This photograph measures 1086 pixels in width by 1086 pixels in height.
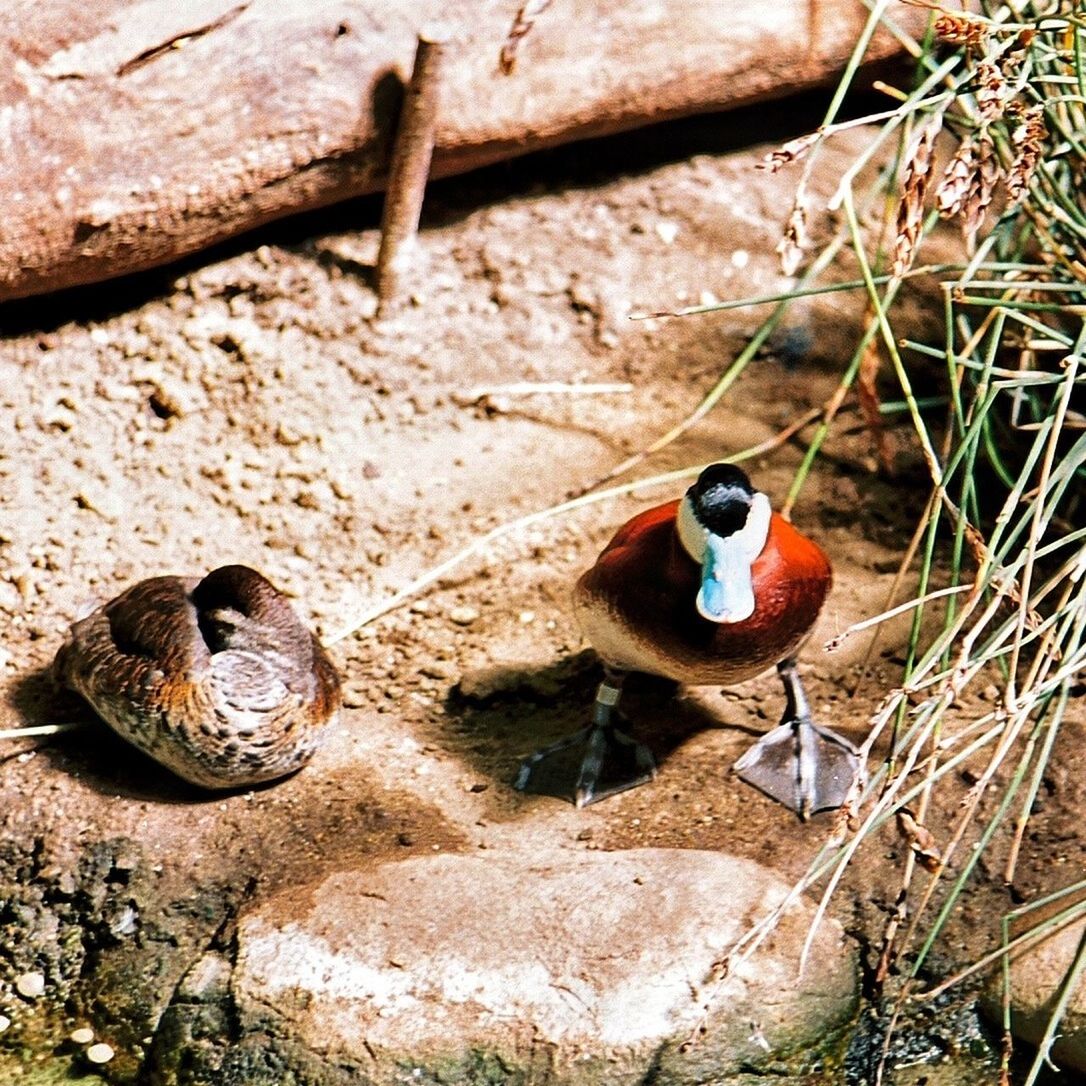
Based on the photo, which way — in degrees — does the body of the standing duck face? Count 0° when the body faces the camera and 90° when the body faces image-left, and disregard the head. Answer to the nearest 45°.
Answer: approximately 0°

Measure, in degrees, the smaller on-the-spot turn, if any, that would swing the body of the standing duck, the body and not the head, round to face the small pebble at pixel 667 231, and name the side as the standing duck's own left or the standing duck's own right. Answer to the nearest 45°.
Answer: approximately 180°

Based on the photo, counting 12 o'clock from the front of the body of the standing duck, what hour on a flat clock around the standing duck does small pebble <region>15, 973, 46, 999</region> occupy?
The small pebble is roughly at 2 o'clock from the standing duck.

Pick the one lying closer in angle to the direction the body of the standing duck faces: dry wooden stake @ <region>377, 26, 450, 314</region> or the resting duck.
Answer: the resting duck

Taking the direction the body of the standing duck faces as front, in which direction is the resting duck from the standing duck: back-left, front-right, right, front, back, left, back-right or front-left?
right

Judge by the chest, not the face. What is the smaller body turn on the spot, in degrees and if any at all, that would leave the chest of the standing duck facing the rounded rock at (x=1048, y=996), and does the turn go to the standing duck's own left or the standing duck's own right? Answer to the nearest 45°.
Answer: approximately 45° to the standing duck's own left

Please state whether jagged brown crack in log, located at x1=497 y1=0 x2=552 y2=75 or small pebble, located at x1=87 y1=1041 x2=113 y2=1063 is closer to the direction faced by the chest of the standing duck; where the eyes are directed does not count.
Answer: the small pebble

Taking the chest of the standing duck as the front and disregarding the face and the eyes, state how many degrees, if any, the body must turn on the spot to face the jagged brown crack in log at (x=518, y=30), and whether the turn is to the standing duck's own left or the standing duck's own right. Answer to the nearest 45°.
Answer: approximately 135° to the standing duck's own right

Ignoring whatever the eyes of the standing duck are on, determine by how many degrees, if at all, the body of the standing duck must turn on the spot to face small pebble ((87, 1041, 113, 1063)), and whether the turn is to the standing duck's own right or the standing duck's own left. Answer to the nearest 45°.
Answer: approximately 45° to the standing duck's own right
